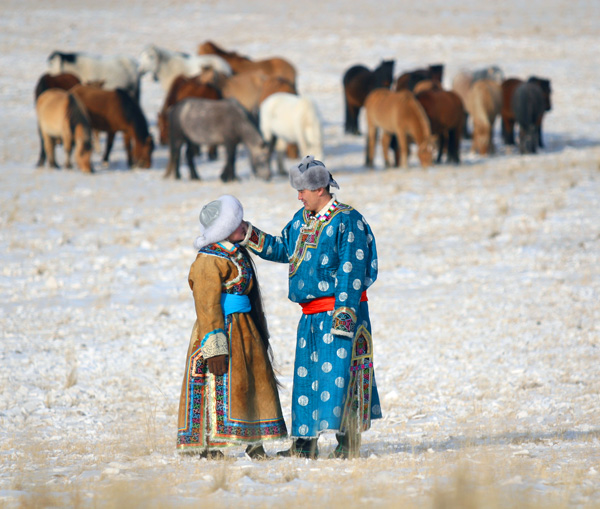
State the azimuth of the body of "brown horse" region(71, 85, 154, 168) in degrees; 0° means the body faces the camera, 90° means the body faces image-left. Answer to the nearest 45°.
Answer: approximately 315°

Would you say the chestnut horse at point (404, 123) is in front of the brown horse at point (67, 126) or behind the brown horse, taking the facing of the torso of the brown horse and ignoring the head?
in front

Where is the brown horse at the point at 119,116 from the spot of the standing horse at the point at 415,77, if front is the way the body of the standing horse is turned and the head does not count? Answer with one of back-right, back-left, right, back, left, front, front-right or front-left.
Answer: back-right

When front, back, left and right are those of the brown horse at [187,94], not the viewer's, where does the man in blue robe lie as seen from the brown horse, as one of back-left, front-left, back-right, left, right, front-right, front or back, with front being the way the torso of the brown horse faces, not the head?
left

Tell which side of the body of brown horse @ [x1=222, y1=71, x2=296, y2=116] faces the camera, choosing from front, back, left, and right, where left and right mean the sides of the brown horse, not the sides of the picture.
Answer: right

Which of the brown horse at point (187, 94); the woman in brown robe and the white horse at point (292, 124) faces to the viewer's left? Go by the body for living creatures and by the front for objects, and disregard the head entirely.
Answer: the brown horse

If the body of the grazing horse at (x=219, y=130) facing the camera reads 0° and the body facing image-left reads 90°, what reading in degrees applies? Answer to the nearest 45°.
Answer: approximately 270°

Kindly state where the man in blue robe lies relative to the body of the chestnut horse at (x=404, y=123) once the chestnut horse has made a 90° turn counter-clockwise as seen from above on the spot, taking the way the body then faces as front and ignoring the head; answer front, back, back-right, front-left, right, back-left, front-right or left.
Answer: back-right
